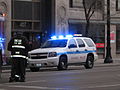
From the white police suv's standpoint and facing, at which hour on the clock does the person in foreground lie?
The person in foreground is roughly at 11 o'clock from the white police suv.

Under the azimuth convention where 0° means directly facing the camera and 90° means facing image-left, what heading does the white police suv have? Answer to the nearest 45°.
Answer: approximately 45°
